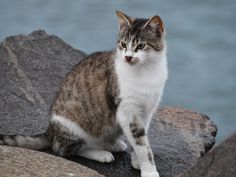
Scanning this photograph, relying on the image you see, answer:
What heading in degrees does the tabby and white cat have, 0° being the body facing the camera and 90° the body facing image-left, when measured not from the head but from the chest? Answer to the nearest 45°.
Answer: approximately 315°

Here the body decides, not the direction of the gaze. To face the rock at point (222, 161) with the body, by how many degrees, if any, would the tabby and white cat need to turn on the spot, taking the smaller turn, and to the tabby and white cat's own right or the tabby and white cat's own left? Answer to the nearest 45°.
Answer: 0° — it already faces it

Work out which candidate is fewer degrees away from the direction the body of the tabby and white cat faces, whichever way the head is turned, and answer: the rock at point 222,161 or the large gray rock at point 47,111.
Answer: the rock

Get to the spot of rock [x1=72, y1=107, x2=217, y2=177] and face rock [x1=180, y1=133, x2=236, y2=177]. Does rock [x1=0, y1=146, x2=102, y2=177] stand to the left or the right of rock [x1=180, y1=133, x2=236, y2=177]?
right
